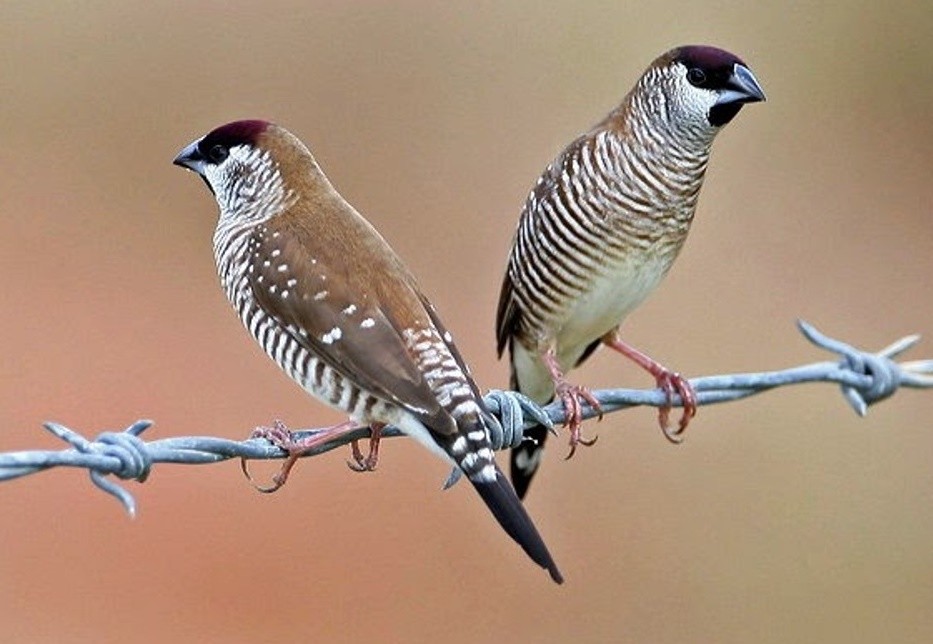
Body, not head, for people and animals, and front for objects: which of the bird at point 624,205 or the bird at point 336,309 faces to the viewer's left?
the bird at point 336,309

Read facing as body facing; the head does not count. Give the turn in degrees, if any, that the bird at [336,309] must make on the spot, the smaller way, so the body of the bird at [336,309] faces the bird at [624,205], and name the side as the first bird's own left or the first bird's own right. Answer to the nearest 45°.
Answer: approximately 135° to the first bird's own right

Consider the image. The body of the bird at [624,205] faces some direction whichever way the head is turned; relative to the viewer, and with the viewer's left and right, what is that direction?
facing the viewer and to the right of the viewer

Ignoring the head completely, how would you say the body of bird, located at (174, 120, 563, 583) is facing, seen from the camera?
to the viewer's left

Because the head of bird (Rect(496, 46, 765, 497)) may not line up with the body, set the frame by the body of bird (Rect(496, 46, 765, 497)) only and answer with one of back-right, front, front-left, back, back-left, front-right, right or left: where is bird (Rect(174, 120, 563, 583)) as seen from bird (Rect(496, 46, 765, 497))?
right
